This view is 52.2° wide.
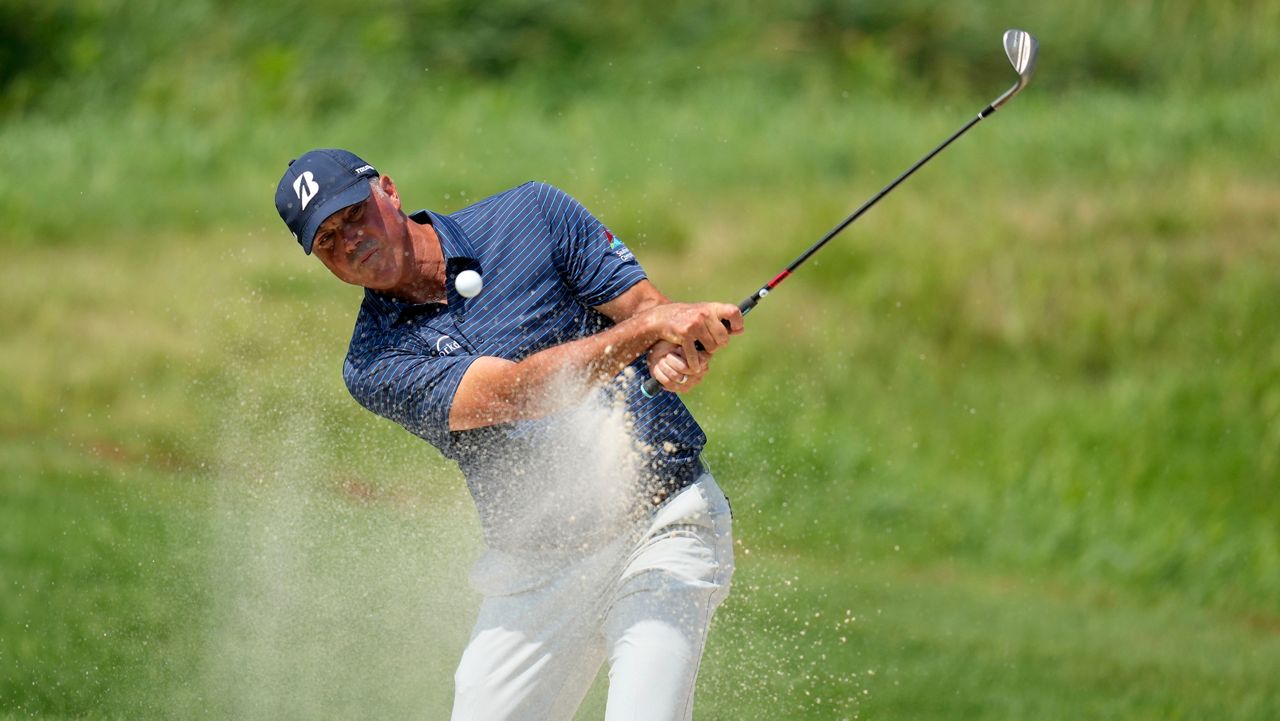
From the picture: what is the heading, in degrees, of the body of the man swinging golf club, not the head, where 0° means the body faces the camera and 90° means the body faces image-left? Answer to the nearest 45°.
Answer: approximately 0°
